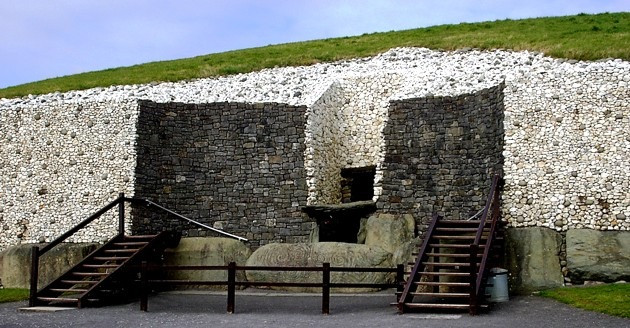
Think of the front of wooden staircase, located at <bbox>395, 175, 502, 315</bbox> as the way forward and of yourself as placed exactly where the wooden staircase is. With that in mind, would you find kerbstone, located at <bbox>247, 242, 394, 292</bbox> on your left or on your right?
on your right

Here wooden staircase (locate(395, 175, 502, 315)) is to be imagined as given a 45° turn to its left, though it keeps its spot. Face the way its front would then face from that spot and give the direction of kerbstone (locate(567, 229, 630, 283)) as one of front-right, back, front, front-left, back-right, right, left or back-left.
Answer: left

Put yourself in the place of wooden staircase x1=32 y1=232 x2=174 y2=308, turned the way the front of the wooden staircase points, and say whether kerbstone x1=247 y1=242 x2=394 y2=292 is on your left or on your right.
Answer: on your left

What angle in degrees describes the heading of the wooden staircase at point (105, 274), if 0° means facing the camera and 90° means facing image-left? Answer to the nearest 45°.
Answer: approximately 45°

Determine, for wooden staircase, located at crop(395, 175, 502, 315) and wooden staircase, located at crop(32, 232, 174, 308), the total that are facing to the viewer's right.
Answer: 0

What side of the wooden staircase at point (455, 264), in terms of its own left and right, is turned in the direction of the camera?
front

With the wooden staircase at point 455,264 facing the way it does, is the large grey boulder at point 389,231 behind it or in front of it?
behind

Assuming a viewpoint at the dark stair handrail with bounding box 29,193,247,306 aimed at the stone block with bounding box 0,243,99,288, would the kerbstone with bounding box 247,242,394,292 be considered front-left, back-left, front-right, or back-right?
back-right

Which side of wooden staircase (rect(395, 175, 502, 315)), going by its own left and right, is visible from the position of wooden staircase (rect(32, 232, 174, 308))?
right

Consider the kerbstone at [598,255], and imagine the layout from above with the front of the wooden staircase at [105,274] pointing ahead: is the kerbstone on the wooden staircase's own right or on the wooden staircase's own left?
on the wooden staircase's own left

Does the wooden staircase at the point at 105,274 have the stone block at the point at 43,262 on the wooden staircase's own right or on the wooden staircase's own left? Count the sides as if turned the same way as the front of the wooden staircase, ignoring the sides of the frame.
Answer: on the wooden staircase's own right

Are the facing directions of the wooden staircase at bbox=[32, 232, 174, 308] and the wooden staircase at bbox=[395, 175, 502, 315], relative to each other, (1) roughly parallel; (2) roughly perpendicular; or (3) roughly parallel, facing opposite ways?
roughly parallel

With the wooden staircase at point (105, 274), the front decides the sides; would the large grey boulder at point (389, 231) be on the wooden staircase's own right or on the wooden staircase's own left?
on the wooden staircase's own left

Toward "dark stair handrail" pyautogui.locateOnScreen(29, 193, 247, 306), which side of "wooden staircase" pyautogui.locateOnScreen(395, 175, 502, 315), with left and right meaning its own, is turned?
right

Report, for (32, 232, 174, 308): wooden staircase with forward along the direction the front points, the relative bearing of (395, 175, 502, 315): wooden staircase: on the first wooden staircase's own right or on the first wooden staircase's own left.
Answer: on the first wooden staircase's own left
